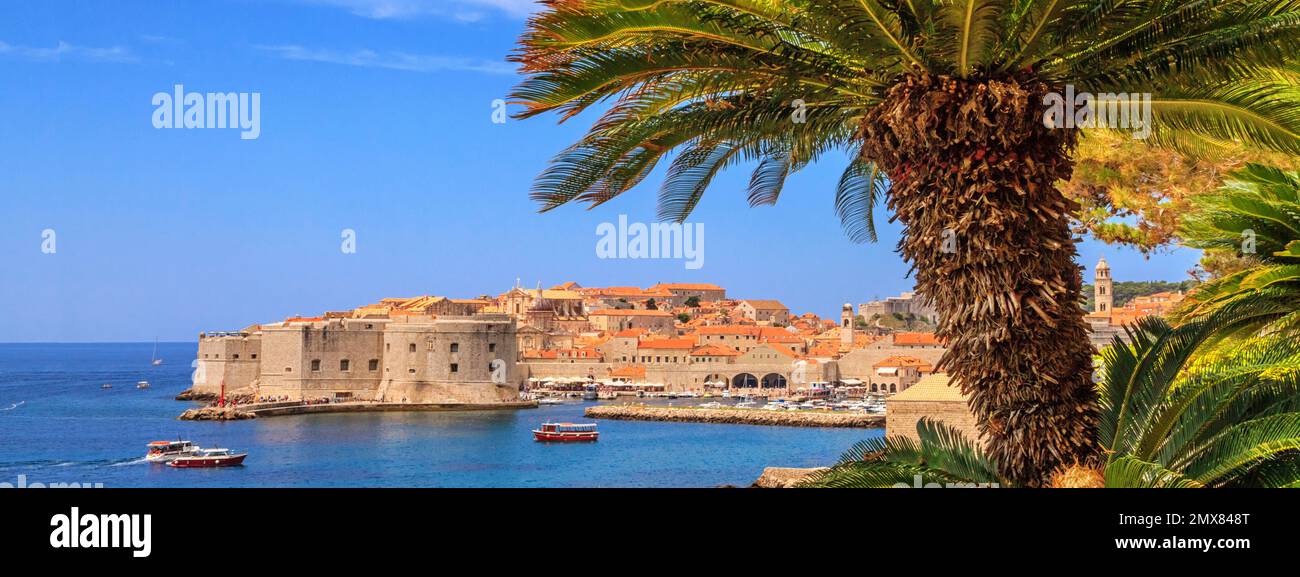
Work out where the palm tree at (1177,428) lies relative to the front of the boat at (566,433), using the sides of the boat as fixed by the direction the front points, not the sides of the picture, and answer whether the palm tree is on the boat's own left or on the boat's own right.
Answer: on the boat's own left

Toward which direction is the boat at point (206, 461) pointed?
to the viewer's right

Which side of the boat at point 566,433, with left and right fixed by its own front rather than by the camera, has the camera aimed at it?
left

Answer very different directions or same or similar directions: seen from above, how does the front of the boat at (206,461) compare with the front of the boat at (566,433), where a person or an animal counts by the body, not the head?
very different directions

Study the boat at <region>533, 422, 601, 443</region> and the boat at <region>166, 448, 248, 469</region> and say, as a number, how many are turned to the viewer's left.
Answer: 1

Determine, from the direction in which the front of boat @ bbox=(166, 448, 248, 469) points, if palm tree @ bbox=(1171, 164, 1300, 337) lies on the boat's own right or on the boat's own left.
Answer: on the boat's own right
